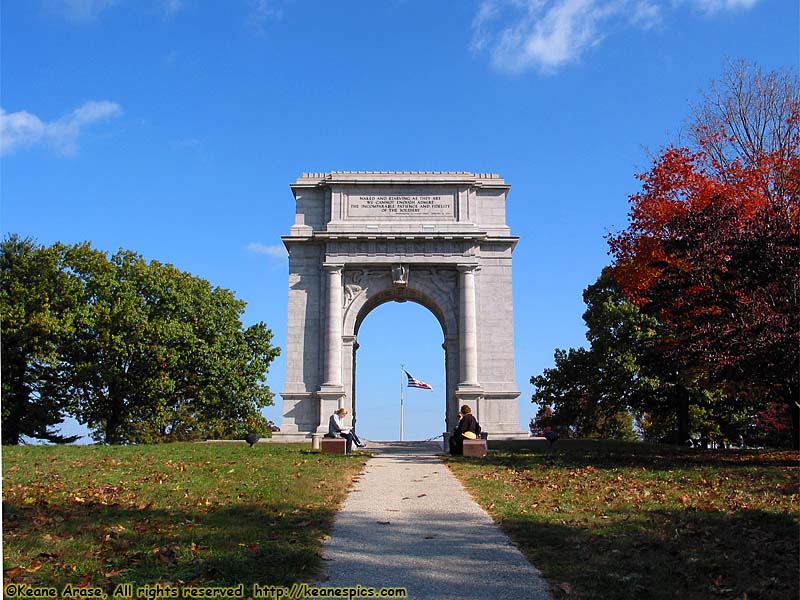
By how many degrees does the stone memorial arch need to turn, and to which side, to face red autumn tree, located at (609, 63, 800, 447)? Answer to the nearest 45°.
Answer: approximately 45° to its left

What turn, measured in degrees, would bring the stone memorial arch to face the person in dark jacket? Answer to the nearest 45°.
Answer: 0° — it already faces them

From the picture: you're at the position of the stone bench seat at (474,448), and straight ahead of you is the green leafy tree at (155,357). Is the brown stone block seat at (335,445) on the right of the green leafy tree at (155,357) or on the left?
left

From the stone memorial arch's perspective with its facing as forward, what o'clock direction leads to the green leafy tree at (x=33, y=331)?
The green leafy tree is roughly at 3 o'clock from the stone memorial arch.

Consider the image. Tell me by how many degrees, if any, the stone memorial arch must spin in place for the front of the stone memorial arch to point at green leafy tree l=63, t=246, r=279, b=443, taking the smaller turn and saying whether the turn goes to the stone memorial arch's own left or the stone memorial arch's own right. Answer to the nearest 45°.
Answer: approximately 90° to the stone memorial arch's own right

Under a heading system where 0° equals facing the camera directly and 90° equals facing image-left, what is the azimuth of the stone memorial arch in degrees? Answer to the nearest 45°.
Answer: approximately 0°
